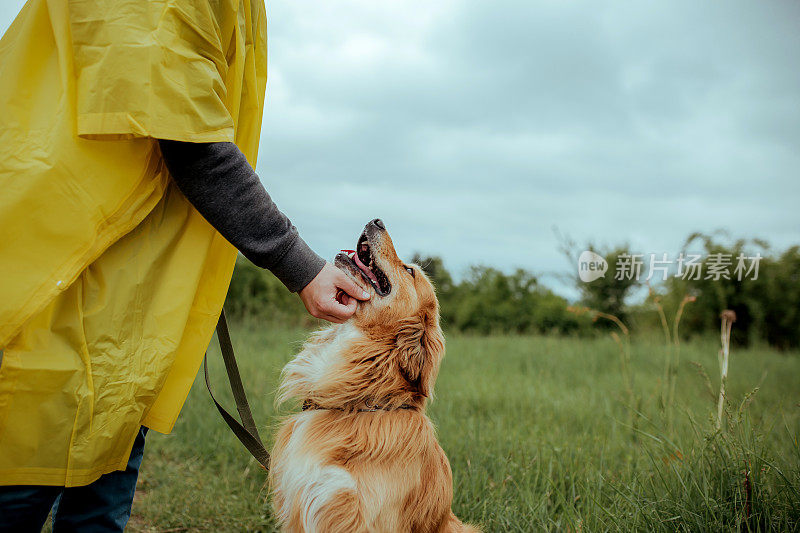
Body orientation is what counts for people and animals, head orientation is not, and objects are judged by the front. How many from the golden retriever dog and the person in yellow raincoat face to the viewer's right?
1

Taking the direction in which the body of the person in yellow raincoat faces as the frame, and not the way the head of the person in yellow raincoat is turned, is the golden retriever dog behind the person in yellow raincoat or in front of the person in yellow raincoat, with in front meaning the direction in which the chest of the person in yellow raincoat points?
in front

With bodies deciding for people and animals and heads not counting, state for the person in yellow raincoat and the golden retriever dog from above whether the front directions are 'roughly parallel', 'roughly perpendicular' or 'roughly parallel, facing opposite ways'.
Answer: roughly parallel, facing opposite ways

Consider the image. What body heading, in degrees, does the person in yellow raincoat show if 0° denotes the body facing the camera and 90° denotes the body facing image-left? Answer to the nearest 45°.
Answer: approximately 270°

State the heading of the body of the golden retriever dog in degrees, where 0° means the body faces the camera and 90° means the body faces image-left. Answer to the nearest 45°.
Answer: approximately 90°
